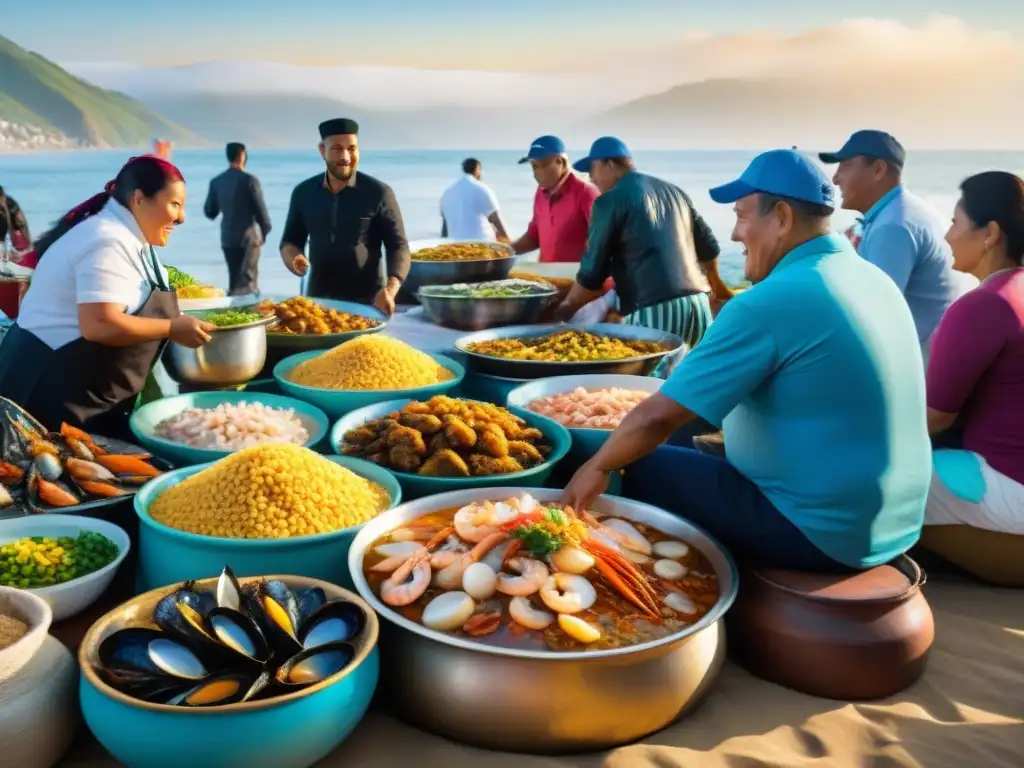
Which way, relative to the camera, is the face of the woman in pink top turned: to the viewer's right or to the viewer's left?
to the viewer's left

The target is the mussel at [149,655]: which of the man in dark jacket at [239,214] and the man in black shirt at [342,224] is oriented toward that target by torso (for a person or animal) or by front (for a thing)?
the man in black shirt

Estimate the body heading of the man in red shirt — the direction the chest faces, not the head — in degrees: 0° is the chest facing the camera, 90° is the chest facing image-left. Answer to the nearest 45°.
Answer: approximately 45°

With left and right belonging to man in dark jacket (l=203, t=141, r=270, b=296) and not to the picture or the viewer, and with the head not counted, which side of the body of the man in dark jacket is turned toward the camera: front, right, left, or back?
back

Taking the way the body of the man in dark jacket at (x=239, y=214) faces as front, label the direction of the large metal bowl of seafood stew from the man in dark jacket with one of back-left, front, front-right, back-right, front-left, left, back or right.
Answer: back

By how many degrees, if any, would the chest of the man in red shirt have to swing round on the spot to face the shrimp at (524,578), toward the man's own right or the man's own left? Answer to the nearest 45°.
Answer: approximately 45° to the man's own left

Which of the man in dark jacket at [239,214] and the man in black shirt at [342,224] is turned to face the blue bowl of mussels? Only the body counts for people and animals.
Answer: the man in black shirt

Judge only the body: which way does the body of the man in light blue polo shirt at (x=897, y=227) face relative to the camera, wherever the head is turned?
to the viewer's left

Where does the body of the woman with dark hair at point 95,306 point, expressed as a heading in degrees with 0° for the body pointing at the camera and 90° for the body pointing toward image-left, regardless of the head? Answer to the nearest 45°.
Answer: approximately 270°

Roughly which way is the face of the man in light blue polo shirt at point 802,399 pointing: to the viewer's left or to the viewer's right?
to the viewer's left

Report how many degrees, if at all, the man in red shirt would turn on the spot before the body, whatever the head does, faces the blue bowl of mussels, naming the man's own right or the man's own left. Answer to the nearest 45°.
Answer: approximately 45° to the man's own left

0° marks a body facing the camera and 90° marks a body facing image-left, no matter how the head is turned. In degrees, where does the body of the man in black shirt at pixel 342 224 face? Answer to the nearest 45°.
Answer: approximately 0°

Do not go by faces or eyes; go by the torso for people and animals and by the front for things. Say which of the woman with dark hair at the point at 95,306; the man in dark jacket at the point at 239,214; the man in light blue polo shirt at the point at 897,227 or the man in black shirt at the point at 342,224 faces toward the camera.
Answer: the man in black shirt
